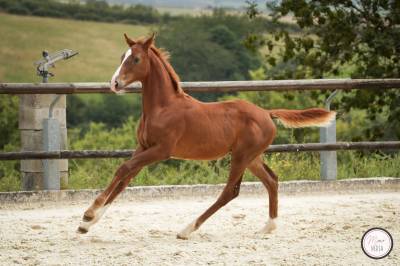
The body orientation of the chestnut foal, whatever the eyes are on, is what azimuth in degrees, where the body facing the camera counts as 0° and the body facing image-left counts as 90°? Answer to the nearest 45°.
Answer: approximately 90°

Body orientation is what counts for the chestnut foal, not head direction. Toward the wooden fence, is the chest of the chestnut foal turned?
no
